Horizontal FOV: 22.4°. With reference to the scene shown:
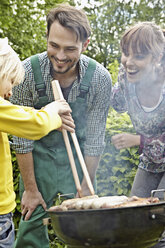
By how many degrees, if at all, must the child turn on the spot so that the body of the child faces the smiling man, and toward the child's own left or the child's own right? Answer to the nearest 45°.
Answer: approximately 45° to the child's own left

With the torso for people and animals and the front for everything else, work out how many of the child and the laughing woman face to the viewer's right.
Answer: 1

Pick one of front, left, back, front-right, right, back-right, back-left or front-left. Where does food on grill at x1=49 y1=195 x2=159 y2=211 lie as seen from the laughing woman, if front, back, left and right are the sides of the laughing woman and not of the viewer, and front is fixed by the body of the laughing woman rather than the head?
front-left

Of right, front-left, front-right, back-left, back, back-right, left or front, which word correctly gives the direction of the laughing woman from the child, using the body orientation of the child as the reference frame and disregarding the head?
front-left

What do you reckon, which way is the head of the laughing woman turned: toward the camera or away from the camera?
toward the camera

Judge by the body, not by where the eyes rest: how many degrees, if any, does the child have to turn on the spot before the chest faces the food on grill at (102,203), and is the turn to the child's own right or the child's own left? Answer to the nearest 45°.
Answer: approximately 45° to the child's own right

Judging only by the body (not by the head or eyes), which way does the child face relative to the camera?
to the viewer's right

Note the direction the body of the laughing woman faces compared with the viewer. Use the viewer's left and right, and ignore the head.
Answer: facing the viewer and to the left of the viewer

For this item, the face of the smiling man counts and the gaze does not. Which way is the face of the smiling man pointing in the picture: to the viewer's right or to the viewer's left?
to the viewer's left

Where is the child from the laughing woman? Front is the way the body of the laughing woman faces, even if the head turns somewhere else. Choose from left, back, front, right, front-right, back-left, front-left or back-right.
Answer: front

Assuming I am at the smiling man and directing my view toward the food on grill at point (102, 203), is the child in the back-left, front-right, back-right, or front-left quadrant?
front-right

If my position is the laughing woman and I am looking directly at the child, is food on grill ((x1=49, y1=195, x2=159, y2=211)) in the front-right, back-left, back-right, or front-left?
front-left
